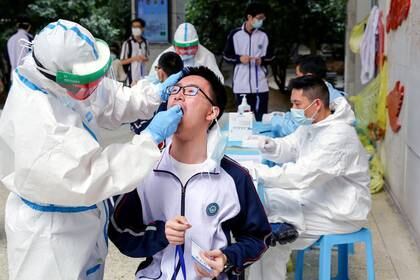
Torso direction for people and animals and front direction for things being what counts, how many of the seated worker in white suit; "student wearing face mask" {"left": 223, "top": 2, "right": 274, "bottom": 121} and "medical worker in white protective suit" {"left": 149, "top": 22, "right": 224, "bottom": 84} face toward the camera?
2

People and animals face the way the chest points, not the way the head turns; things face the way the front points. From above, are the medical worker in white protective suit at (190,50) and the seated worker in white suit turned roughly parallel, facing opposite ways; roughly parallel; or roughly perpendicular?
roughly perpendicular

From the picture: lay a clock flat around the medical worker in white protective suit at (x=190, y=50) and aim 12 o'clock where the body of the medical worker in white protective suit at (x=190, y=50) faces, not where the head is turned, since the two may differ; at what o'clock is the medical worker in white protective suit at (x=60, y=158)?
the medical worker in white protective suit at (x=60, y=158) is roughly at 12 o'clock from the medical worker in white protective suit at (x=190, y=50).

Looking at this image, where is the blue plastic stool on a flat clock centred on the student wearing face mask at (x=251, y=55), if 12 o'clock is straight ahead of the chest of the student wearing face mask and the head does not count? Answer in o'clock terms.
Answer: The blue plastic stool is roughly at 12 o'clock from the student wearing face mask.

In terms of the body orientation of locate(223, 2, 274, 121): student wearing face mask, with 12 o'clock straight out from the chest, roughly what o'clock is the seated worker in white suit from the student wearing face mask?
The seated worker in white suit is roughly at 12 o'clock from the student wearing face mask.

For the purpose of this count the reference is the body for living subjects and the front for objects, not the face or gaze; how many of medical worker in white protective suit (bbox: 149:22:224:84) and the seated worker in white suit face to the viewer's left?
1

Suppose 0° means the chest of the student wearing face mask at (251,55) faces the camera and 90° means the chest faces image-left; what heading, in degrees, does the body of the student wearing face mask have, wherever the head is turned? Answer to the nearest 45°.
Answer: approximately 0°

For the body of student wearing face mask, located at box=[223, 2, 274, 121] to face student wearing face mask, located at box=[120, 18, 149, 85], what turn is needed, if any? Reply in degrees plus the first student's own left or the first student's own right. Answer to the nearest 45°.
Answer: approximately 135° to the first student's own right

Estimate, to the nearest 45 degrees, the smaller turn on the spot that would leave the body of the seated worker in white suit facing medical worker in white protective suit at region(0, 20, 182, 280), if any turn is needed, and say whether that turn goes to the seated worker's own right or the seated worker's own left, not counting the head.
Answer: approximately 45° to the seated worker's own left

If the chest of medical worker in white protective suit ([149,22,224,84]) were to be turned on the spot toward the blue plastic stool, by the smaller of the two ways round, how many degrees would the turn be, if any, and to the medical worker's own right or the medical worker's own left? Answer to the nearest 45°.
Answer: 0° — they already face it

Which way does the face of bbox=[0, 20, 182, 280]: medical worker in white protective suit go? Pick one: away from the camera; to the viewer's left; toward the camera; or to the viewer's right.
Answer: to the viewer's right

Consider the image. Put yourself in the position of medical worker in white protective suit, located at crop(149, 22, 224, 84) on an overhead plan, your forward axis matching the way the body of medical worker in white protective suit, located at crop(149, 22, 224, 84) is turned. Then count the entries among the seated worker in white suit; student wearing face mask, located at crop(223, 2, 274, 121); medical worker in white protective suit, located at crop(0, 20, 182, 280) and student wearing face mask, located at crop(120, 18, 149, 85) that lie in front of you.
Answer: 2
